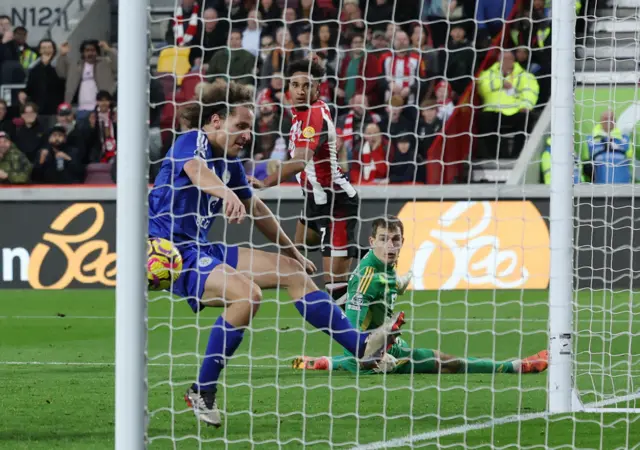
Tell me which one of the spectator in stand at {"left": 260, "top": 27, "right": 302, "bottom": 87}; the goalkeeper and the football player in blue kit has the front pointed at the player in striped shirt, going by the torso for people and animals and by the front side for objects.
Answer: the spectator in stand

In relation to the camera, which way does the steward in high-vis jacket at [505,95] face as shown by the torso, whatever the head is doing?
toward the camera

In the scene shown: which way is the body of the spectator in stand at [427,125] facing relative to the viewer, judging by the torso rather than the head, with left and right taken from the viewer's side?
facing the viewer

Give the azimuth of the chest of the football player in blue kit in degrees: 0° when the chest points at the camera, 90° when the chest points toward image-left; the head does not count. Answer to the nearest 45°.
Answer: approximately 315°

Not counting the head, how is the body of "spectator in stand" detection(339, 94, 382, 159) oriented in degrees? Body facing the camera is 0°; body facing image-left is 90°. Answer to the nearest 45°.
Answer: approximately 0°

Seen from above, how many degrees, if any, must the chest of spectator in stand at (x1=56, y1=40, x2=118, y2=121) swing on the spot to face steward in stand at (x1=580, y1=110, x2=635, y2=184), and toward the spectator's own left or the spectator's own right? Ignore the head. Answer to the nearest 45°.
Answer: approximately 45° to the spectator's own left

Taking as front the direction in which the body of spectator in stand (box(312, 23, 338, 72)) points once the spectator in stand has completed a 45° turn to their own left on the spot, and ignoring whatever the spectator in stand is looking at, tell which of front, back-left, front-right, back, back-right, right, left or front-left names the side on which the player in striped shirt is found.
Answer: front-right

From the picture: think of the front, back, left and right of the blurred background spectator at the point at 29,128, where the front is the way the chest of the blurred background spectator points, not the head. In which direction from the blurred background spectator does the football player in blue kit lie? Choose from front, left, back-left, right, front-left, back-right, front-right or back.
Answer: front

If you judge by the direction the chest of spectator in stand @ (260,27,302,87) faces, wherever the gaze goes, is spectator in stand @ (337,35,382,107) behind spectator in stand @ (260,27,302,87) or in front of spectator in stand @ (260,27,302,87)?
in front
